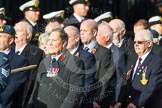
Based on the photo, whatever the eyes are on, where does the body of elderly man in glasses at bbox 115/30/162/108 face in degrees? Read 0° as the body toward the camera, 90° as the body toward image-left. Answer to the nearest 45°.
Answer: approximately 45°

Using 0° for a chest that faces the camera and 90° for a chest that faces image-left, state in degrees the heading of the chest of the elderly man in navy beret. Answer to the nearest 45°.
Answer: approximately 45°

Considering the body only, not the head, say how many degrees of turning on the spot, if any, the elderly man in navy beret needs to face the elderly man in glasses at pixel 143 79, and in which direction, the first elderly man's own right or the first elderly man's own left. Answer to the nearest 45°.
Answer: approximately 135° to the first elderly man's own left
